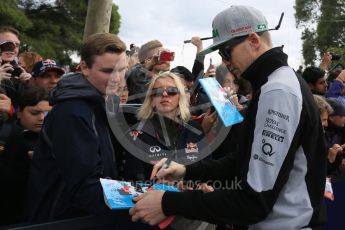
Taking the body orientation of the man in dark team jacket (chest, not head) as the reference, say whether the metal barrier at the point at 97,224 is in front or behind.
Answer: in front

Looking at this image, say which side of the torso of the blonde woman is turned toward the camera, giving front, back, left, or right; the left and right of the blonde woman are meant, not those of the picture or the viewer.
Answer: front

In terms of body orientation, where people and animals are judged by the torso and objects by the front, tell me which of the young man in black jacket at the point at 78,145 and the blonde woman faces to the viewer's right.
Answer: the young man in black jacket

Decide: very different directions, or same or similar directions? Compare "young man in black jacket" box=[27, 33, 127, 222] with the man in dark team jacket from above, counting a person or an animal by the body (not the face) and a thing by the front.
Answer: very different directions

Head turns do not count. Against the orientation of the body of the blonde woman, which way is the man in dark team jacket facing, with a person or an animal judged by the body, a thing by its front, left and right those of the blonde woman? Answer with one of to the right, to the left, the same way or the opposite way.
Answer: to the right

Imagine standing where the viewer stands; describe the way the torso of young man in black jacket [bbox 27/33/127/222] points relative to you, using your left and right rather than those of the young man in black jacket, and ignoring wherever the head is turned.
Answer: facing to the right of the viewer

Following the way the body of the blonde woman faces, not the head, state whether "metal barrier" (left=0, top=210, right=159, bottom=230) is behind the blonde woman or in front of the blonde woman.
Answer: in front

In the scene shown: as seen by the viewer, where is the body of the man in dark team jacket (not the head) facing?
to the viewer's left
